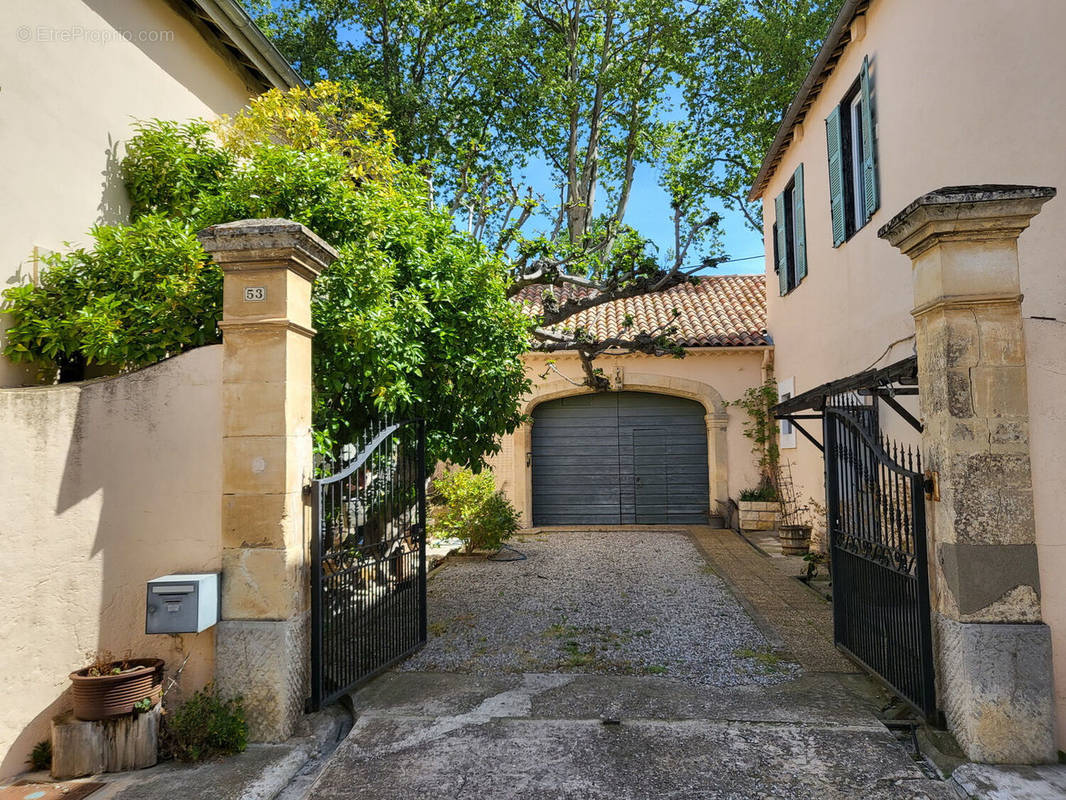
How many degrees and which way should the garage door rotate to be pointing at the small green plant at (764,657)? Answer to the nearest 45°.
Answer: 0° — it already faces it

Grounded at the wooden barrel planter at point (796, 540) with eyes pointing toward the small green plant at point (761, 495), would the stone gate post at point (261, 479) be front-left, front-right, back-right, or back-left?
back-left

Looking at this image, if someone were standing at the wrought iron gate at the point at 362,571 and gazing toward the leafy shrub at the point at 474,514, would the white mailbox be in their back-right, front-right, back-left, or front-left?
back-left

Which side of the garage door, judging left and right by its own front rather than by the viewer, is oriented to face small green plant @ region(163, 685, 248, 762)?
front

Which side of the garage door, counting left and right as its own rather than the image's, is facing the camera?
front

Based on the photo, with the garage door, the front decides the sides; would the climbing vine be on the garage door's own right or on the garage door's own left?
on the garage door's own left

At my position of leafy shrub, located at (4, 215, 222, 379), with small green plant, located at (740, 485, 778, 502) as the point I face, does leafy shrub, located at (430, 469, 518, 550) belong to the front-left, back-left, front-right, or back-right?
front-left

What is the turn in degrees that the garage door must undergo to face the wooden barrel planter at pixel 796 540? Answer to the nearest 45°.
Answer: approximately 45° to its left

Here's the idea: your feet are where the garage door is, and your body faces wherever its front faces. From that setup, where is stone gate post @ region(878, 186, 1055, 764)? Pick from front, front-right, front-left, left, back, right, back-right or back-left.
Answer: front

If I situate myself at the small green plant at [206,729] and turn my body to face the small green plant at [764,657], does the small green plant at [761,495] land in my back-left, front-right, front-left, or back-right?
front-left

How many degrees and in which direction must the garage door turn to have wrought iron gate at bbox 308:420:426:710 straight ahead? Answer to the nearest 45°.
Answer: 0° — it already faces it

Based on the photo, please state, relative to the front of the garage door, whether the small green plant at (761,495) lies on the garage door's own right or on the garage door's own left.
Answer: on the garage door's own left

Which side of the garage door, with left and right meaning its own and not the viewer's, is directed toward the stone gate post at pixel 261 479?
front
